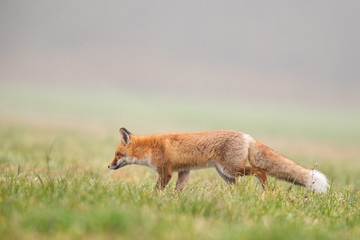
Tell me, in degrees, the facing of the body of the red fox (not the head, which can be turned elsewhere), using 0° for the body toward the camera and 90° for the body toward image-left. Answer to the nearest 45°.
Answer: approximately 90°
